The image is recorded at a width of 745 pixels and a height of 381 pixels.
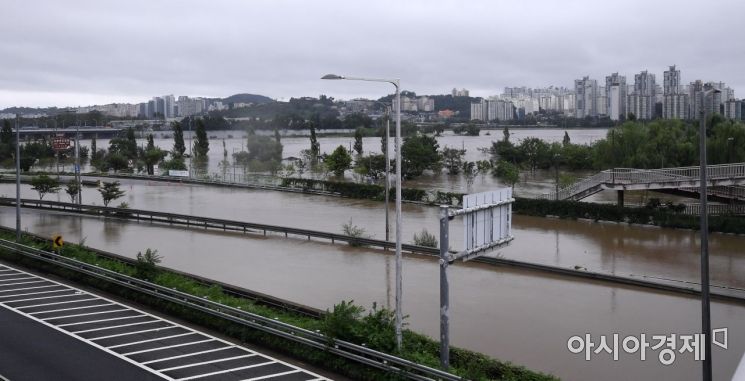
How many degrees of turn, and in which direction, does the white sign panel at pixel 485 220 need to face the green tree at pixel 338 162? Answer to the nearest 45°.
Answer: approximately 45° to its right

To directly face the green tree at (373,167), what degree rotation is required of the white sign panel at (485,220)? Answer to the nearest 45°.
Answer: approximately 45° to its right

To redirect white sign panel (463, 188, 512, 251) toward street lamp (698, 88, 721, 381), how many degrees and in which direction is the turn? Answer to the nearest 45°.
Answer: approximately 180°

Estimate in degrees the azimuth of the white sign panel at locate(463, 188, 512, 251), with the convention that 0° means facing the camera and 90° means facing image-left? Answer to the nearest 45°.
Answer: approximately 135°

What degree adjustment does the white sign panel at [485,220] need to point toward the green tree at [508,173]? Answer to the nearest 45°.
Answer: approximately 45° to its right
